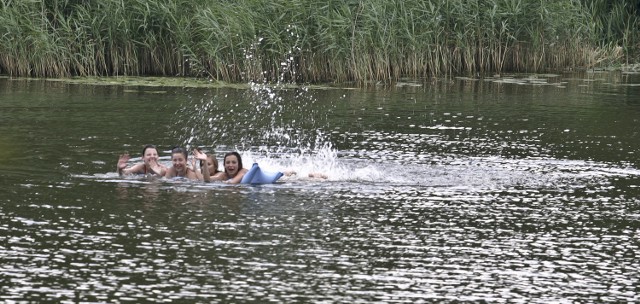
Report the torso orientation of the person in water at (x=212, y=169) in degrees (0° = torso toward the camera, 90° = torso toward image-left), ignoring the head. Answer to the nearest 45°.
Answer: approximately 45°

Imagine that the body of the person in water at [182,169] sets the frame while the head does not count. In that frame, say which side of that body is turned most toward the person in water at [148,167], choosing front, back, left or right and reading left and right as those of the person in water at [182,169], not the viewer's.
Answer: right

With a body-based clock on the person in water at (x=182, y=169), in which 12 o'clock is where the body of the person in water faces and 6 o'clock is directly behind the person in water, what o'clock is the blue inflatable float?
The blue inflatable float is roughly at 10 o'clock from the person in water.

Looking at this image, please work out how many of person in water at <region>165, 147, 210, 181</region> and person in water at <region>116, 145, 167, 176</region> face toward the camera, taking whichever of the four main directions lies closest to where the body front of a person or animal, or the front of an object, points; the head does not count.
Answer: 2

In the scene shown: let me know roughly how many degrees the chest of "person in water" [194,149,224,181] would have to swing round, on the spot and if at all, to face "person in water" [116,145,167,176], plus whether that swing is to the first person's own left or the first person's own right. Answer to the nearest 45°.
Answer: approximately 45° to the first person's own right

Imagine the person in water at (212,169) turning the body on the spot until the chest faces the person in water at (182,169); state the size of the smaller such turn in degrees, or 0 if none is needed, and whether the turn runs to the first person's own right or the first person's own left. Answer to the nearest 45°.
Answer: approximately 45° to the first person's own right

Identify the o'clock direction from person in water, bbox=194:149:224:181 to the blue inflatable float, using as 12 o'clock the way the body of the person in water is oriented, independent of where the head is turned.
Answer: The blue inflatable float is roughly at 9 o'clock from the person in water.
